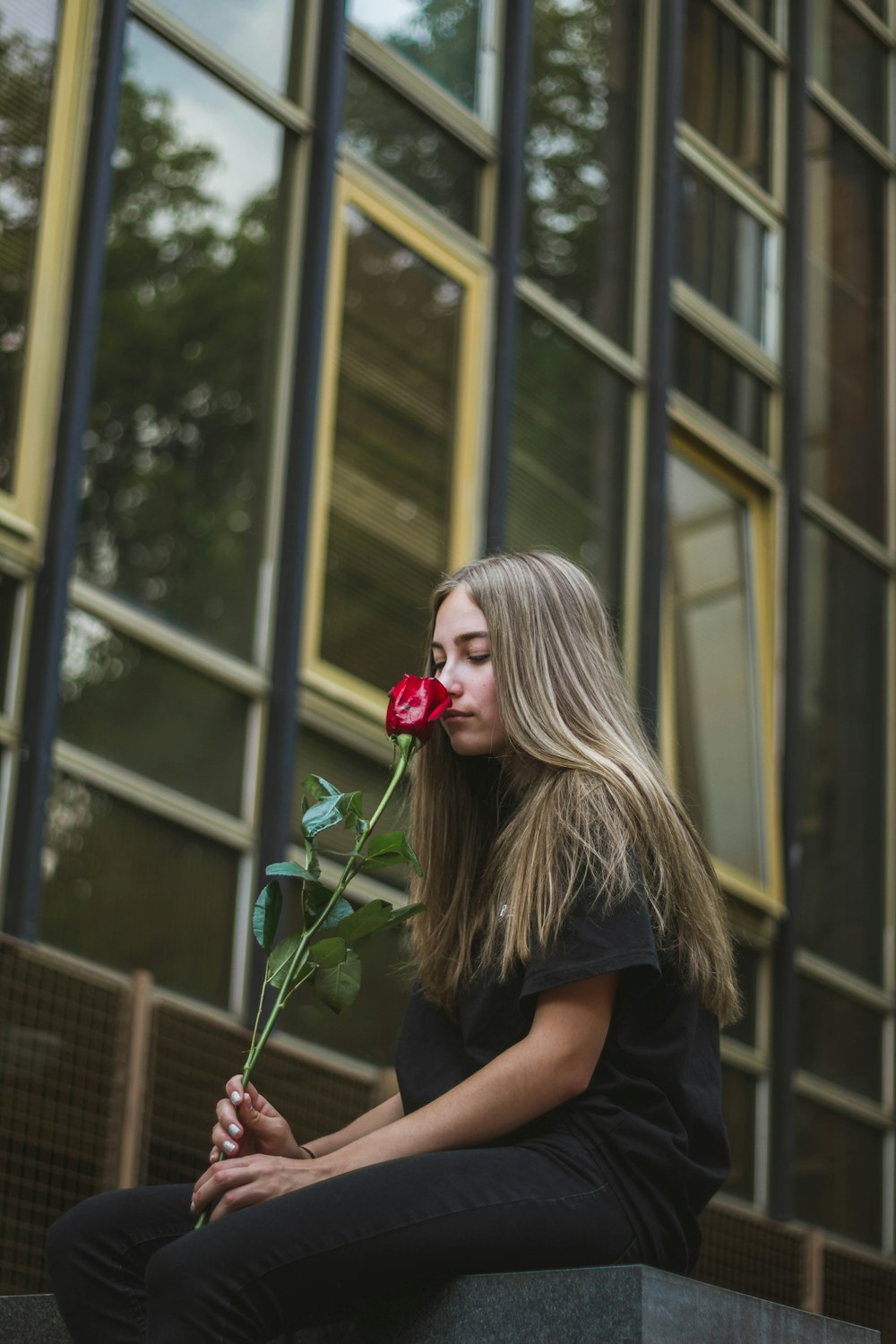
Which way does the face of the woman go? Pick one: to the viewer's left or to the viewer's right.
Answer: to the viewer's left

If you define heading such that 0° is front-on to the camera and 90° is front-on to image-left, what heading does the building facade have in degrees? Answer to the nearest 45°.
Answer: approximately 315°

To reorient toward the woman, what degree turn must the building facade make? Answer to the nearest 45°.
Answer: approximately 45° to its right
